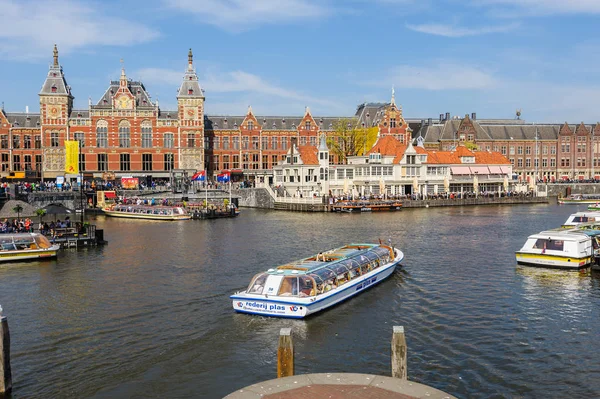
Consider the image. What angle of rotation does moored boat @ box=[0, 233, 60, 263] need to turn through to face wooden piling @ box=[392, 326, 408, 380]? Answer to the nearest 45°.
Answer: approximately 90° to its right

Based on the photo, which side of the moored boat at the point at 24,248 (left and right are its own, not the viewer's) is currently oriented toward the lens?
right
